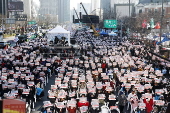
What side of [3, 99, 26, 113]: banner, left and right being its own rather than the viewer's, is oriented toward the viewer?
front

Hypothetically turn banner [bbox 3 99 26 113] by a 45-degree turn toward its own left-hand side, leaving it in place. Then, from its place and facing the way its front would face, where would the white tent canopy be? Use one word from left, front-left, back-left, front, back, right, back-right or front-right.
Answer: back-left
